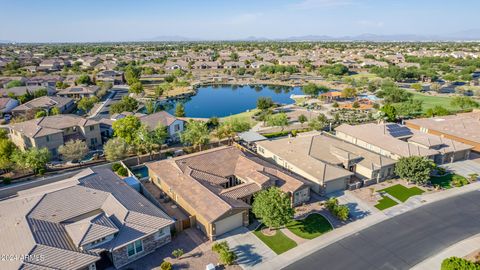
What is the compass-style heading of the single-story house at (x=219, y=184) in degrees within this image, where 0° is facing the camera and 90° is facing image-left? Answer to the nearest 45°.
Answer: approximately 315°

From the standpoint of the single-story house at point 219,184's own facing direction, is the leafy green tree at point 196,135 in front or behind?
behind

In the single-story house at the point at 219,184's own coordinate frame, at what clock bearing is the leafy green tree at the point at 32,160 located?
The leafy green tree is roughly at 5 o'clock from the single-story house.

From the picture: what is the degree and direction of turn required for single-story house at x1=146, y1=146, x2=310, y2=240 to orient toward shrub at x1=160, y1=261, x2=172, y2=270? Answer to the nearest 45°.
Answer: approximately 45° to its right

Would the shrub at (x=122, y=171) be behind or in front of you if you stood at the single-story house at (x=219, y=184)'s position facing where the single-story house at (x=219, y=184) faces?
behind

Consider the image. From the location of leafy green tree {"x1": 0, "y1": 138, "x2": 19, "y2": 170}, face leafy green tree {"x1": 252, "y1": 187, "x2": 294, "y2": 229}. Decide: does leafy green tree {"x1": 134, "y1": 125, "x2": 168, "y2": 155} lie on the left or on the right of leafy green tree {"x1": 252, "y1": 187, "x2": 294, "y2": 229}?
left

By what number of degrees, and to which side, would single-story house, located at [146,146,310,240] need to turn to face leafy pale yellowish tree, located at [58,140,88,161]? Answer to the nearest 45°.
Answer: approximately 180°

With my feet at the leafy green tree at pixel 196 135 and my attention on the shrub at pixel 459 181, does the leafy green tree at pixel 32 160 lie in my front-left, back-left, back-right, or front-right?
back-right

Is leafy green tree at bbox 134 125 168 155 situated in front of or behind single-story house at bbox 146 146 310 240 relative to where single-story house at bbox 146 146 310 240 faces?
behind
